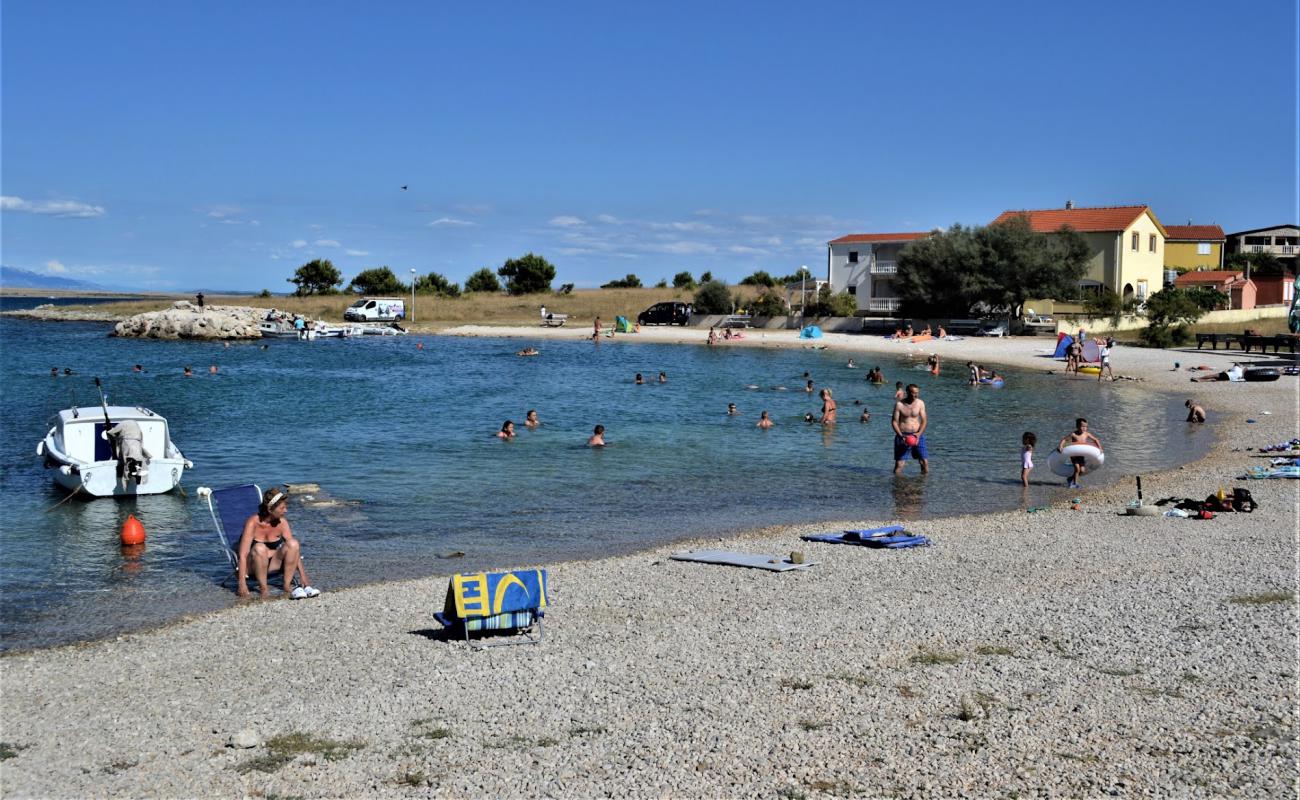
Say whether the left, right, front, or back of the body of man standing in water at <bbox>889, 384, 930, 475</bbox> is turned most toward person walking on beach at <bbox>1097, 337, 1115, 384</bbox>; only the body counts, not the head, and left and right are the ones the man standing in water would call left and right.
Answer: back

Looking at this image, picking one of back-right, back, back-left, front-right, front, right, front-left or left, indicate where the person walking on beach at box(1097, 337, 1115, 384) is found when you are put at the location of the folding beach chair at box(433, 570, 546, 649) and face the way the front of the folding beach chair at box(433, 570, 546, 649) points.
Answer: right

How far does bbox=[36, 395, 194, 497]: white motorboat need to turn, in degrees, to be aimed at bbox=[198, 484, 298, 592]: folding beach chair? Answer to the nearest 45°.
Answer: approximately 180°

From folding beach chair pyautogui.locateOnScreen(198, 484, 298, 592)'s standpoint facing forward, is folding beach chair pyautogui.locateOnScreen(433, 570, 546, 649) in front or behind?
in front

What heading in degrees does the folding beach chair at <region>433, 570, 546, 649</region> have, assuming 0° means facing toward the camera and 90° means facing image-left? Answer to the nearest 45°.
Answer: approximately 135°

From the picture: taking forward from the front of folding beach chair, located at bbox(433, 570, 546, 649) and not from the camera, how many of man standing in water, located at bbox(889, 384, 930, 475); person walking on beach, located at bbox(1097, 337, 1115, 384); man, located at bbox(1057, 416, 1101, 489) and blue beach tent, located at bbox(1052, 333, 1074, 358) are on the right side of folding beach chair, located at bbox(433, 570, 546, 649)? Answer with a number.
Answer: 4
